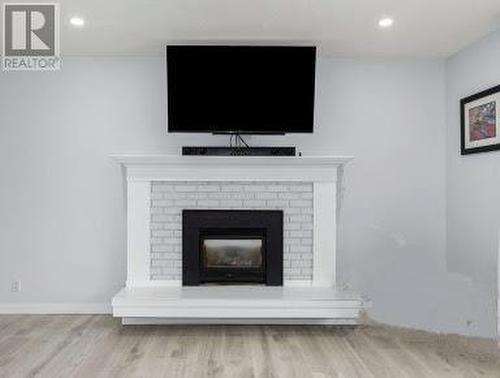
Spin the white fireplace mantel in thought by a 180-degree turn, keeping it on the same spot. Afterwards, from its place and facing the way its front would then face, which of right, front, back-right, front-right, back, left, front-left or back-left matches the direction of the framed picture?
right

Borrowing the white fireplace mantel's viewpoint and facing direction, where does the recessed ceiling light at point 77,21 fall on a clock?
The recessed ceiling light is roughly at 2 o'clock from the white fireplace mantel.

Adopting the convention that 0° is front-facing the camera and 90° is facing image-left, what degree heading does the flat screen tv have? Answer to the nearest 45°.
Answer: approximately 0°

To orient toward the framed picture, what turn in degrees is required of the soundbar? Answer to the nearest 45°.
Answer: approximately 90° to its left

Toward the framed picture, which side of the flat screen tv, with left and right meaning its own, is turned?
left

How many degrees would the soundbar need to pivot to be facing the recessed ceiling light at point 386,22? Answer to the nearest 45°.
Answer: approximately 45° to its left

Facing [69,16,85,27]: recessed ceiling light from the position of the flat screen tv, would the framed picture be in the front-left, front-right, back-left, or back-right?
back-left

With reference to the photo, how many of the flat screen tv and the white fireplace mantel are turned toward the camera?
2
